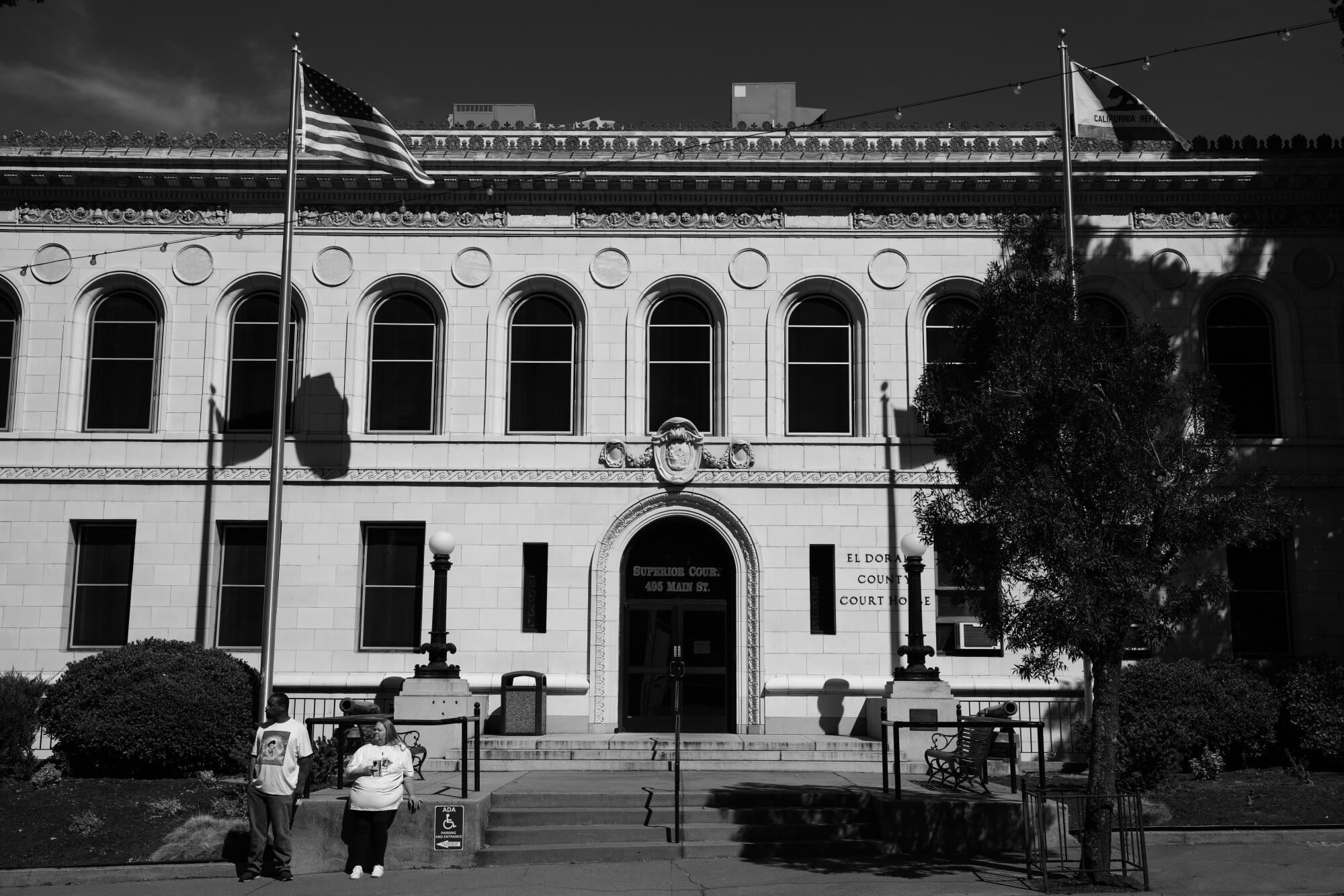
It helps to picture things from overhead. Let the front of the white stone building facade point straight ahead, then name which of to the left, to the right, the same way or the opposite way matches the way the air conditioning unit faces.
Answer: the same way

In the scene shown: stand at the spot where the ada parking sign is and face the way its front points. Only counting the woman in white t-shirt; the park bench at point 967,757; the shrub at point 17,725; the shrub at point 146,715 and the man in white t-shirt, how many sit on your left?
1

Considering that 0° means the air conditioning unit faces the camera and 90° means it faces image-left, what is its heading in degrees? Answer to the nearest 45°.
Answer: approximately 0°

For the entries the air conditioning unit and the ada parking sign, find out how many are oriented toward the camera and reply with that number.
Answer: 2

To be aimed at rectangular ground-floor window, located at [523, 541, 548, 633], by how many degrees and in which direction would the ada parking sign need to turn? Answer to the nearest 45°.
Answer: approximately 180°

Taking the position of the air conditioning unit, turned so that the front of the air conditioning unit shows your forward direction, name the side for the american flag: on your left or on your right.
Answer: on your right

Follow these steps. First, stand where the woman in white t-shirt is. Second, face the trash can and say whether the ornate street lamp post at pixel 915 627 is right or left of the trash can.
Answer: right

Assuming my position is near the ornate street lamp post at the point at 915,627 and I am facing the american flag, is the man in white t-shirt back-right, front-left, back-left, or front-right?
front-left

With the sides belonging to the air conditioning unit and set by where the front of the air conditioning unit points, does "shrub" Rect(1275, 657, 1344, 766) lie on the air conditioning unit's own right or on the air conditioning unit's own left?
on the air conditioning unit's own left

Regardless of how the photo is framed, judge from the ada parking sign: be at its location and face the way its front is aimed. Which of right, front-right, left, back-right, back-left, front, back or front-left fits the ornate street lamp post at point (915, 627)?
back-left

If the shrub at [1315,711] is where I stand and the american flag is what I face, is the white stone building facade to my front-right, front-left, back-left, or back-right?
front-right

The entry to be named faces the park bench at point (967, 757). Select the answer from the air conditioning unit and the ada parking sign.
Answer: the air conditioning unit

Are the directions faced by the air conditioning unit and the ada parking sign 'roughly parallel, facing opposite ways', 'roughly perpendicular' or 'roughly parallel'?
roughly parallel

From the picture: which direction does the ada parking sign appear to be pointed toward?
toward the camera
